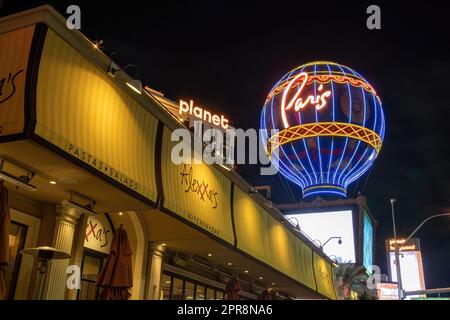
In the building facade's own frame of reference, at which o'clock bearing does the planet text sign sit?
The planet text sign is roughly at 8 o'clock from the building facade.

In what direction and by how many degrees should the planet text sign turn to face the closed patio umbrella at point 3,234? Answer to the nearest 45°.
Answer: approximately 45° to its right

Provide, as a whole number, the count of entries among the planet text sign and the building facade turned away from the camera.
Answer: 0

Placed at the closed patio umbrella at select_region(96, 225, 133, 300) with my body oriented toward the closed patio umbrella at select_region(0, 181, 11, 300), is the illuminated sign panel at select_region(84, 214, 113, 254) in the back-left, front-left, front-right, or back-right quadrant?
back-right

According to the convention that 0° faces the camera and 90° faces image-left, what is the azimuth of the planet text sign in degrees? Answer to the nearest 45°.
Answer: approximately 315°
